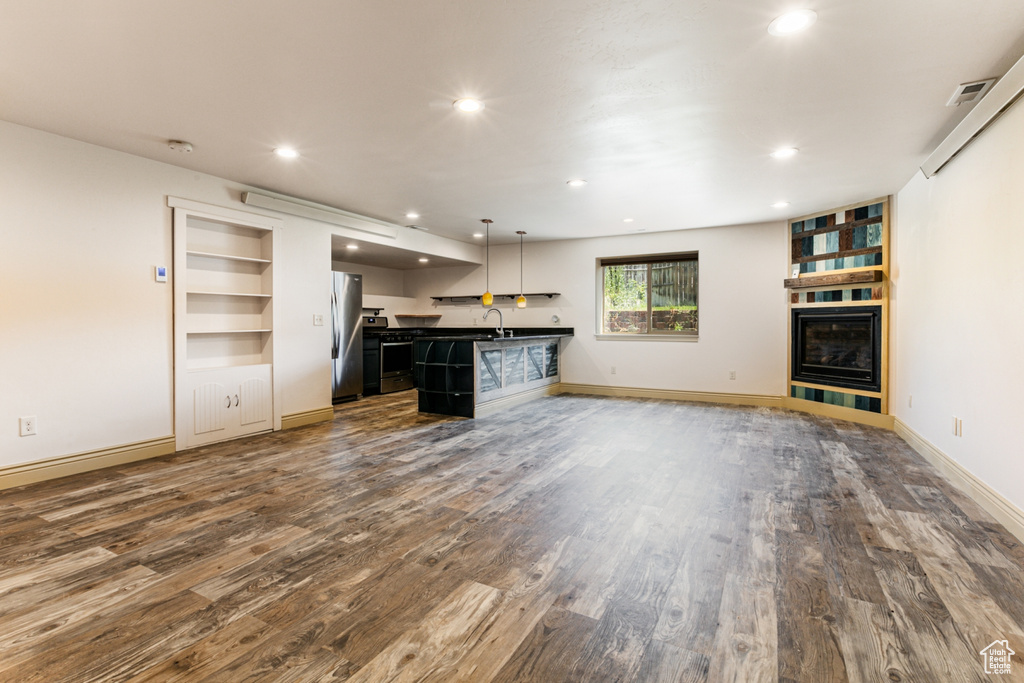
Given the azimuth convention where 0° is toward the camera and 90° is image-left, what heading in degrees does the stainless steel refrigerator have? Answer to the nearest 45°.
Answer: approximately 315°

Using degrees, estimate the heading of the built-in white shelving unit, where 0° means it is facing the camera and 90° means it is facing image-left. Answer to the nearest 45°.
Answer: approximately 315°

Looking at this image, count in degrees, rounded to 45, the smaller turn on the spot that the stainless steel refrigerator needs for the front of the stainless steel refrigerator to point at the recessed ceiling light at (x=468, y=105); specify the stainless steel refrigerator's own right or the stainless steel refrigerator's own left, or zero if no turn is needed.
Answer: approximately 45° to the stainless steel refrigerator's own right

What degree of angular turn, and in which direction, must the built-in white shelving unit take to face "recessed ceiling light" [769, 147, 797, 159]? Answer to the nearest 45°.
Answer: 0° — it already faces it

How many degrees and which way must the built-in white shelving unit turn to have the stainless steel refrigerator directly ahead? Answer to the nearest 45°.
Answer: approximately 90° to its left

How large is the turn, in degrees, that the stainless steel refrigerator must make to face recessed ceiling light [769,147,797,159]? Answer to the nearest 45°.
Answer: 0° — it already faces it

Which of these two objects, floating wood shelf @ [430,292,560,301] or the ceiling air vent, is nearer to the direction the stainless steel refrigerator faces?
the ceiling air vent
